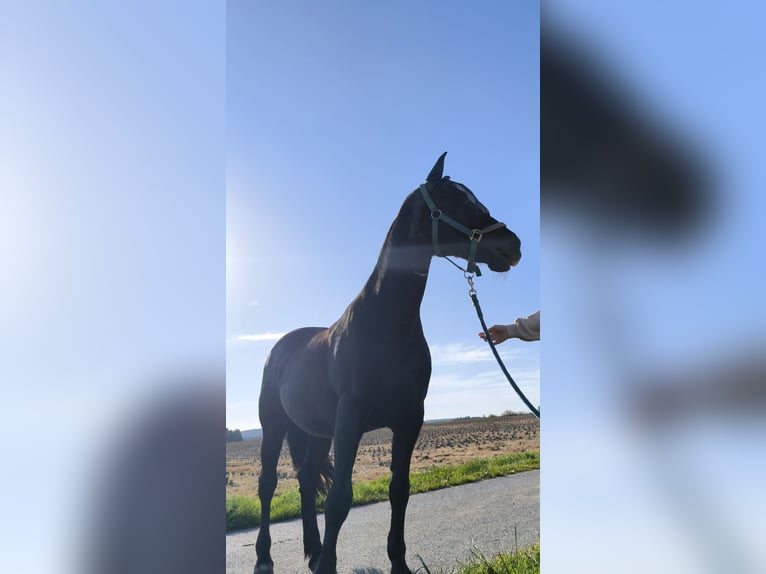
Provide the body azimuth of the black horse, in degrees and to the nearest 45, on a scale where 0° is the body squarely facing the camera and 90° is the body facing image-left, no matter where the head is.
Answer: approximately 315°
